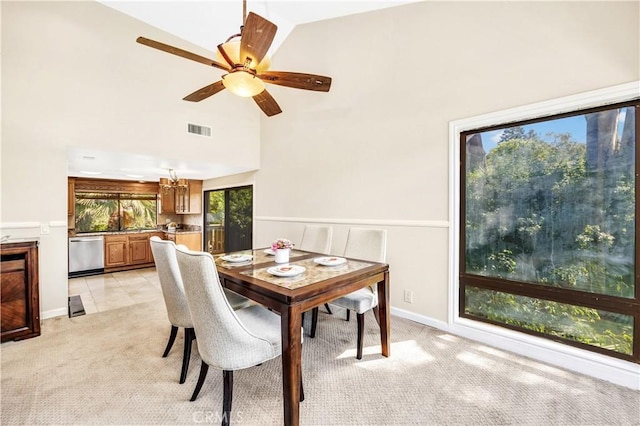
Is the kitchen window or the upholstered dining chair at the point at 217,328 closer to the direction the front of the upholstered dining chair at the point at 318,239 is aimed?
the upholstered dining chair

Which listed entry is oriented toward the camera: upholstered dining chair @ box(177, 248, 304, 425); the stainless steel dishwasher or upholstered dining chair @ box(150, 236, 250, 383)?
the stainless steel dishwasher

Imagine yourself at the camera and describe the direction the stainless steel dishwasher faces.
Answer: facing the viewer

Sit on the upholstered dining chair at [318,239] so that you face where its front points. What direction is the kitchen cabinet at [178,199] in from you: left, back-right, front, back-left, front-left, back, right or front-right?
right

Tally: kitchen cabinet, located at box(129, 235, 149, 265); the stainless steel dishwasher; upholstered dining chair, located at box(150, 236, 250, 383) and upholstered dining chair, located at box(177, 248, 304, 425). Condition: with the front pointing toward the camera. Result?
2

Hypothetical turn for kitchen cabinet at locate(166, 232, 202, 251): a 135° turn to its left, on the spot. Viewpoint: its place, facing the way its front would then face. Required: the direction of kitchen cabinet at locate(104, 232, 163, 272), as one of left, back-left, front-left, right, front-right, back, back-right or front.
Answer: back

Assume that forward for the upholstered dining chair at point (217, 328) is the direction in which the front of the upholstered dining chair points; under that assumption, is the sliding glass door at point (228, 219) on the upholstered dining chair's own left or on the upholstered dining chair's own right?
on the upholstered dining chair's own left

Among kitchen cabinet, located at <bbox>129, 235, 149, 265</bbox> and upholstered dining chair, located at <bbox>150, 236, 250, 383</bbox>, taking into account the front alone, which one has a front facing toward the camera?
the kitchen cabinet

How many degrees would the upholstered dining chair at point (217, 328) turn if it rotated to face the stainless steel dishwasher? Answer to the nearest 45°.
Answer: approximately 90° to its left

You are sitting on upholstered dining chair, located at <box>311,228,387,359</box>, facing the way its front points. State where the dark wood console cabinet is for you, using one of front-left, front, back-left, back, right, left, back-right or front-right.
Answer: front-right

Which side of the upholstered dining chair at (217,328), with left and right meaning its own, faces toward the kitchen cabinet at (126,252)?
left

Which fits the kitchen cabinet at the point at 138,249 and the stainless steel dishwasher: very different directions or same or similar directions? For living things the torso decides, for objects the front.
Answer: same or similar directions

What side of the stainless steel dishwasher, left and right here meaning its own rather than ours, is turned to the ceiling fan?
front

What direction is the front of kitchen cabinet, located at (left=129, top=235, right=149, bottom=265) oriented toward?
toward the camera

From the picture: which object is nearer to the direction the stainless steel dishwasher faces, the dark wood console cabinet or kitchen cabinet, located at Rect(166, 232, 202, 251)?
the dark wood console cabinet

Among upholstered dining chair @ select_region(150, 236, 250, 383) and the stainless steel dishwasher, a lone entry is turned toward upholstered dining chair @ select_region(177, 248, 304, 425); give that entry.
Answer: the stainless steel dishwasher

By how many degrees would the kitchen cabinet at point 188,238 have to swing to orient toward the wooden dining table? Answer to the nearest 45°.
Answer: approximately 45° to its left

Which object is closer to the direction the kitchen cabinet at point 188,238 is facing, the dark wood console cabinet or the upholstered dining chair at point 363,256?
the dark wood console cabinet

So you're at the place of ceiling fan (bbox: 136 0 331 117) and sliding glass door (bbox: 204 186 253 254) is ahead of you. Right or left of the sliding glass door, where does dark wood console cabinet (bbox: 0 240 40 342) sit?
left
